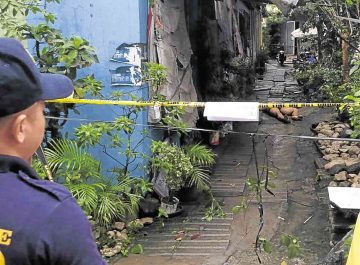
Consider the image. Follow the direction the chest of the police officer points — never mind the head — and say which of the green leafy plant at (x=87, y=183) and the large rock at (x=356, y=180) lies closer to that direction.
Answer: the large rock

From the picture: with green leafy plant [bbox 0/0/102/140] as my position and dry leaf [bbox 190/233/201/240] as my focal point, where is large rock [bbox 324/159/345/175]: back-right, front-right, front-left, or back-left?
front-left

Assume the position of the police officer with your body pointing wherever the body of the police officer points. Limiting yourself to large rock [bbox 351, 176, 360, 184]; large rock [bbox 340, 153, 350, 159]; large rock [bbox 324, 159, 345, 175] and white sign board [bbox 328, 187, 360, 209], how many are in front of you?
4

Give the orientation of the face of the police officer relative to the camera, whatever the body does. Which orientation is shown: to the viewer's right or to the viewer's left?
to the viewer's right

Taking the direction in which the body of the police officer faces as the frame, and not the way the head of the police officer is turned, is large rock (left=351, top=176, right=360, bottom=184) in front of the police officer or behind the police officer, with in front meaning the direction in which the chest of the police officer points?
in front

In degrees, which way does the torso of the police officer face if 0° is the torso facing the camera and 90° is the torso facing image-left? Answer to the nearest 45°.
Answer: approximately 225°

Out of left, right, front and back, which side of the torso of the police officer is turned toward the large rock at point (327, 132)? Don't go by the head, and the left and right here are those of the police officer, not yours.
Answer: front

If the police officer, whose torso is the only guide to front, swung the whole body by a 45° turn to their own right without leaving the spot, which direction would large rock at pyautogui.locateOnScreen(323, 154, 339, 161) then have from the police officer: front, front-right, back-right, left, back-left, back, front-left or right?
front-left

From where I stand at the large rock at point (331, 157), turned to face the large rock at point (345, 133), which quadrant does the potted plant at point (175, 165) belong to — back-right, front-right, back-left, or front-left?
back-left

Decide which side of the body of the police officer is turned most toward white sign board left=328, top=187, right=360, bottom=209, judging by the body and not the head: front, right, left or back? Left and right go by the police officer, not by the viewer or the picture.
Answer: front
